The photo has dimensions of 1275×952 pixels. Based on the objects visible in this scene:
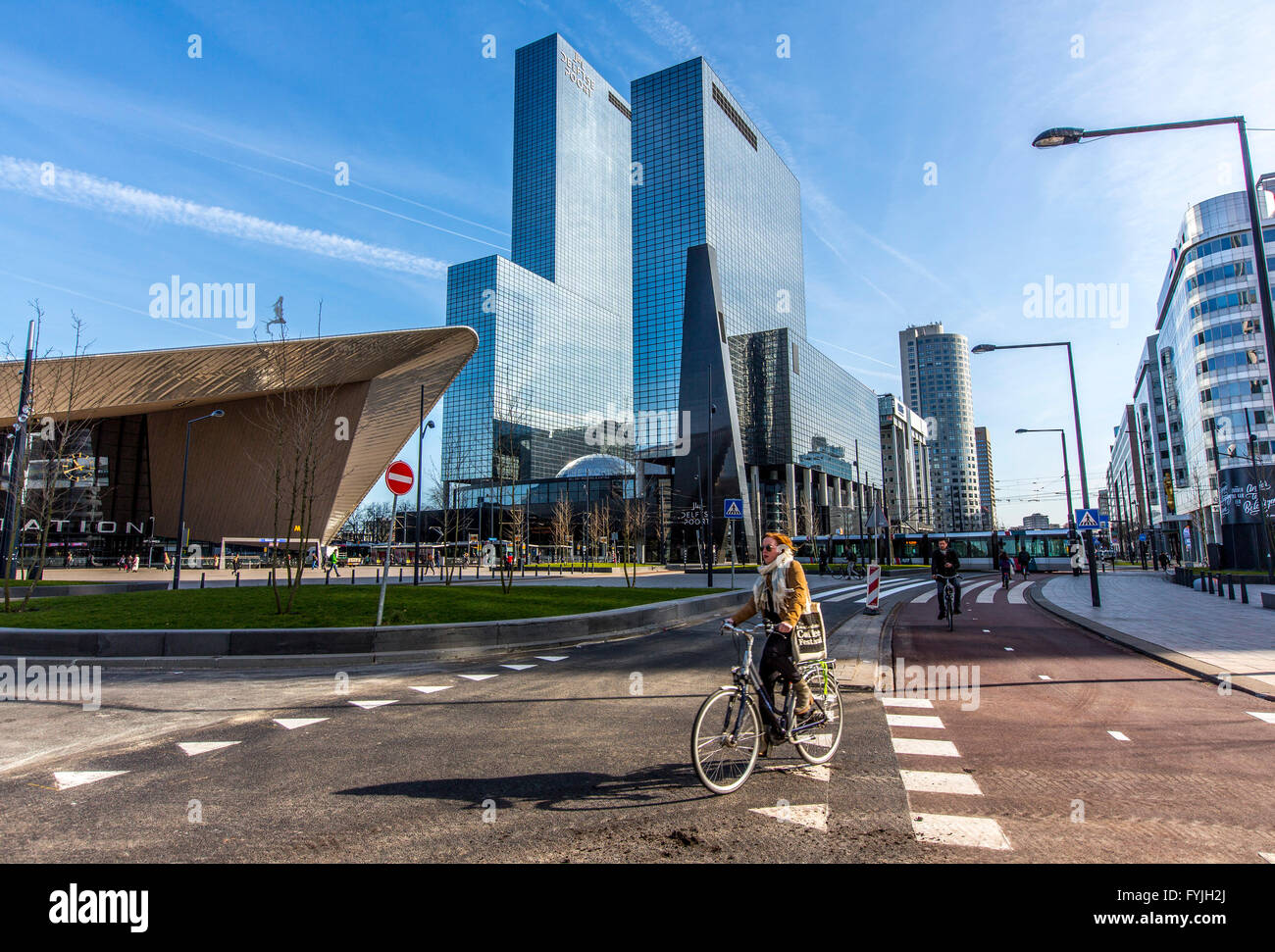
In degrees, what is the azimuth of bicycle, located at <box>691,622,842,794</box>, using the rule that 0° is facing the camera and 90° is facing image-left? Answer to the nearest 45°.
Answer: approximately 45°

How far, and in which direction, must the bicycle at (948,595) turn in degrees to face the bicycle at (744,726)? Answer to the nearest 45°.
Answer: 0° — it already faces it

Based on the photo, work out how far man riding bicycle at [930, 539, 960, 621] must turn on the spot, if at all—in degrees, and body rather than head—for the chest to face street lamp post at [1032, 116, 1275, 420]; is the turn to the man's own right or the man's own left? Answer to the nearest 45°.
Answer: approximately 45° to the man's own left

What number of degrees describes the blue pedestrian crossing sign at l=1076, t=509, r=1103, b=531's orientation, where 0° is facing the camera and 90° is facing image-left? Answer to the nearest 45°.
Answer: approximately 0°

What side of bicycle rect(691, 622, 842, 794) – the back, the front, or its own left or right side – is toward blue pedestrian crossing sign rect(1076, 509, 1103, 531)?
back

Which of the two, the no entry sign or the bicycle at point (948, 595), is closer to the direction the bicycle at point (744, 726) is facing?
the no entry sign

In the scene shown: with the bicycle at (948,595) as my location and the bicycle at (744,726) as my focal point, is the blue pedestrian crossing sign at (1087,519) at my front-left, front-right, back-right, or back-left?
back-left

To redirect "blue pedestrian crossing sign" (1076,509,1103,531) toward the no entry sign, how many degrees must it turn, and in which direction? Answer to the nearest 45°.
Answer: approximately 45° to its right

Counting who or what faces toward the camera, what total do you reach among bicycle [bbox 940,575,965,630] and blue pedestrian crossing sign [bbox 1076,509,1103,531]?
2
